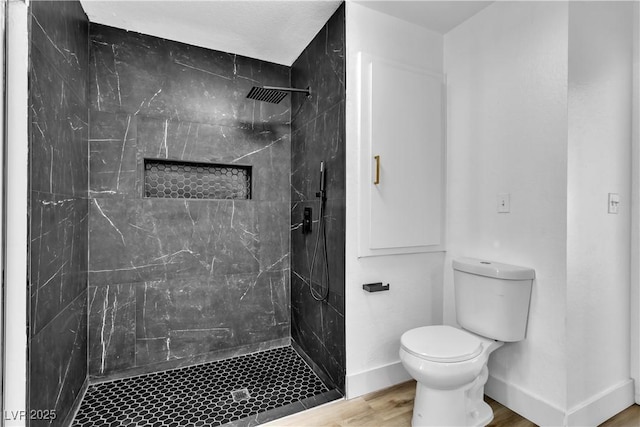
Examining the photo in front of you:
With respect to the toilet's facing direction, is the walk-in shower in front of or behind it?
in front

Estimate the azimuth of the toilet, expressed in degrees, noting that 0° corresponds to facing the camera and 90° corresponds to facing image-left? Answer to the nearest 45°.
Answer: approximately 45°
